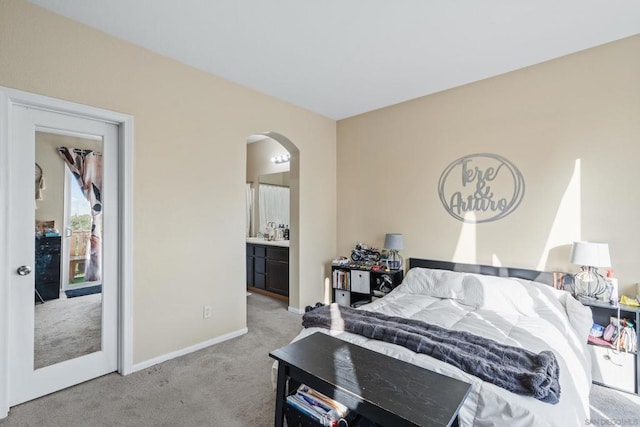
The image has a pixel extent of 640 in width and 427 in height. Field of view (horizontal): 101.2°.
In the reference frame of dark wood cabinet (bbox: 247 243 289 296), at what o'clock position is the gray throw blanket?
The gray throw blanket is roughly at 10 o'clock from the dark wood cabinet.

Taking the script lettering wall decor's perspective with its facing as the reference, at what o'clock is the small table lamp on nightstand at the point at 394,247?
The small table lamp on nightstand is roughly at 3 o'clock from the script lettering wall decor.

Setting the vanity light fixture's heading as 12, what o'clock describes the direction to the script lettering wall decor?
The script lettering wall decor is roughly at 9 o'clock from the vanity light fixture.

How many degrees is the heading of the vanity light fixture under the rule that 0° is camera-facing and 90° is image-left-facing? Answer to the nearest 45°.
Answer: approximately 45°

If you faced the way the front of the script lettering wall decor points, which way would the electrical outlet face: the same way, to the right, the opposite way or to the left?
to the left

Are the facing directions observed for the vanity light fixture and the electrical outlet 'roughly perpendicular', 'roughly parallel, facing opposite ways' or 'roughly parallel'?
roughly perpendicular

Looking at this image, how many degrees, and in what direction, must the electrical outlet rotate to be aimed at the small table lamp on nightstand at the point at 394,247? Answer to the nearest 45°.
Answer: approximately 45° to its left

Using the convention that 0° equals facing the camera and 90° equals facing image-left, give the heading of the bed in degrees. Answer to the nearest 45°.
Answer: approximately 45°

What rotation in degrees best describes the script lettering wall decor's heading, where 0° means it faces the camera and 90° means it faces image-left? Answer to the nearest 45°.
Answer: approximately 0°
